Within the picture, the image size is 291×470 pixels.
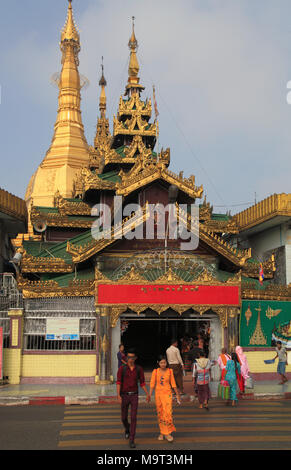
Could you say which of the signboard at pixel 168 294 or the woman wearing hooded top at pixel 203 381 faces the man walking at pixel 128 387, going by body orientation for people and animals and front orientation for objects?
the signboard

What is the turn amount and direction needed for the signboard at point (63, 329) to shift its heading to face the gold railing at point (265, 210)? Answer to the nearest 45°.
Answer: approximately 135° to its left

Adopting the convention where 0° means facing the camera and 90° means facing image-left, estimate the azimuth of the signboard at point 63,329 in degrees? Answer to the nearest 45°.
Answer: approximately 0°

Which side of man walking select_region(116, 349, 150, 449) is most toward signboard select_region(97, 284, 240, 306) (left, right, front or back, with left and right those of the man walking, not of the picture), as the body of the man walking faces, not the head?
back

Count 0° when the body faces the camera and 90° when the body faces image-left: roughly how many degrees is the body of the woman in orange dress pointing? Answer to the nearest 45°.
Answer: approximately 0°

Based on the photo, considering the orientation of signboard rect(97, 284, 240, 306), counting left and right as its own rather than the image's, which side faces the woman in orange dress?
front

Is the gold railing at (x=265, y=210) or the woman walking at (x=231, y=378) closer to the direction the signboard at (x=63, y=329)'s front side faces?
the woman walking

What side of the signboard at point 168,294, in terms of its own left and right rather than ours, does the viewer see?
front

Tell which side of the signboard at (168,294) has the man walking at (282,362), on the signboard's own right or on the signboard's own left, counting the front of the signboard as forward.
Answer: on the signboard's own left
